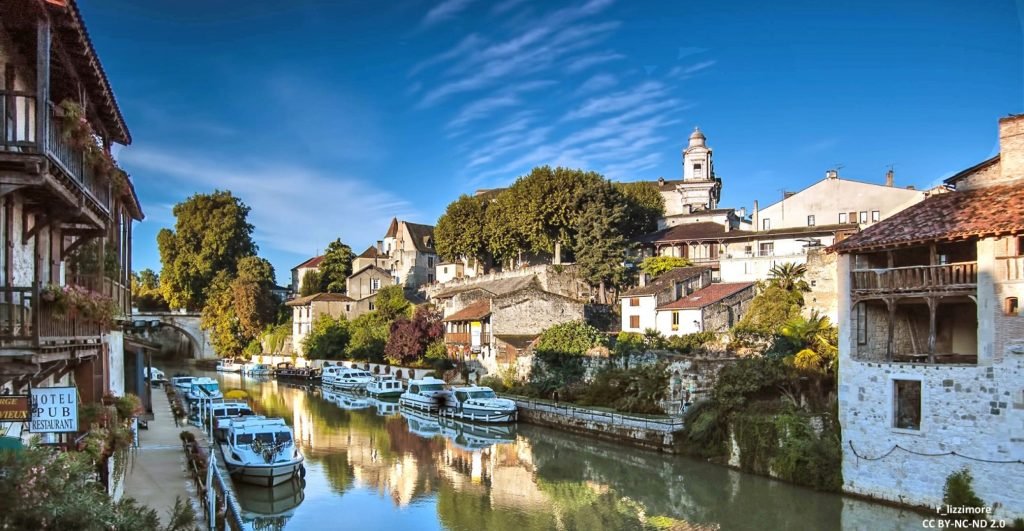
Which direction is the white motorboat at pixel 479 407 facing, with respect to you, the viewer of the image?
facing the viewer and to the right of the viewer

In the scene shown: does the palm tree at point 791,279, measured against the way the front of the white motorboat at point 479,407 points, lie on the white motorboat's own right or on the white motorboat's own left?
on the white motorboat's own left

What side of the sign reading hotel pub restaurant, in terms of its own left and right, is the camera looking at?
front

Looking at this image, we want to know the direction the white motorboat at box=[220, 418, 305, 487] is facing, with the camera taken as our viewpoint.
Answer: facing the viewer

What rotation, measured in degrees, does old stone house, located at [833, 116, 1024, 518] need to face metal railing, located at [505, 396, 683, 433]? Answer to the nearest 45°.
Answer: approximately 90° to its right

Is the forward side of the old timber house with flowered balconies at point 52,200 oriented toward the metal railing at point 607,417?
no

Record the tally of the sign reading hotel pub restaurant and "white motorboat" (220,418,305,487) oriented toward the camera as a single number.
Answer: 2

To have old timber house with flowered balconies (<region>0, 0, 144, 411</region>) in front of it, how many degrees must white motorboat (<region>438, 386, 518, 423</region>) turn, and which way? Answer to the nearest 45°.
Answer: approximately 45° to its right

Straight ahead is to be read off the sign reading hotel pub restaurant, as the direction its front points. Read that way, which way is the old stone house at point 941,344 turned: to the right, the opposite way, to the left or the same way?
to the right

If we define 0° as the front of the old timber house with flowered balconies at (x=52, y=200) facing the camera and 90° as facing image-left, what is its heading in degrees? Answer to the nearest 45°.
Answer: approximately 315°

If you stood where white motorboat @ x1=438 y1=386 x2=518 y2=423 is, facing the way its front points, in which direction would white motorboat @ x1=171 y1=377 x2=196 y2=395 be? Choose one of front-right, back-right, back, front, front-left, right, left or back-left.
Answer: back
